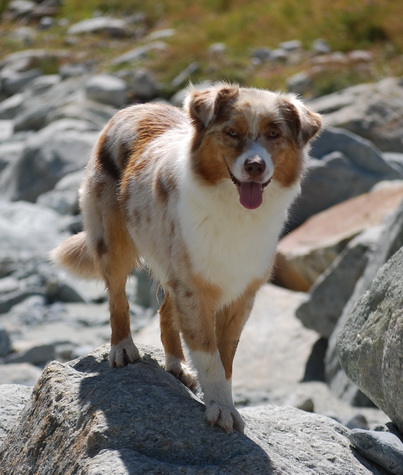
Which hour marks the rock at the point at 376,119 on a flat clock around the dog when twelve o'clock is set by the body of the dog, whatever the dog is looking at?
The rock is roughly at 8 o'clock from the dog.

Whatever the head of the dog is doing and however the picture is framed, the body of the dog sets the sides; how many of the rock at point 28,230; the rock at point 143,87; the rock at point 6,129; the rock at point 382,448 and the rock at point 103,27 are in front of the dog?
1

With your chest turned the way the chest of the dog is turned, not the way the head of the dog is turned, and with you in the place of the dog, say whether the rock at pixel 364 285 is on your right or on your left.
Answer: on your left

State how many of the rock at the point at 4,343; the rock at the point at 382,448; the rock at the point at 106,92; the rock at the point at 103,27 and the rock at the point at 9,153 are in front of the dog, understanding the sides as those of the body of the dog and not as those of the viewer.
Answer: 1

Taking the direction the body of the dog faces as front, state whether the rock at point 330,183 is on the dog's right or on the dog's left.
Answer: on the dog's left

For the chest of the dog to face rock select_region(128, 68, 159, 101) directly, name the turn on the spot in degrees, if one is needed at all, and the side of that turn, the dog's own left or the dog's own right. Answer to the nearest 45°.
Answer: approximately 135° to the dog's own left

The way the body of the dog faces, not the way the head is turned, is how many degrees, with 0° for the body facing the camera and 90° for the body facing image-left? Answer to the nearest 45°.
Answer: approximately 315°

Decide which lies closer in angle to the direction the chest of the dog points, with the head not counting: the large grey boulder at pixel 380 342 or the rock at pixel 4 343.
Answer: the large grey boulder

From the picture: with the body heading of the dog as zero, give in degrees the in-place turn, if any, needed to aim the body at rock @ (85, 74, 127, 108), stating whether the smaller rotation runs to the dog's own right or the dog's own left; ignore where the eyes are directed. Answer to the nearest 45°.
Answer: approximately 135° to the dog's own left

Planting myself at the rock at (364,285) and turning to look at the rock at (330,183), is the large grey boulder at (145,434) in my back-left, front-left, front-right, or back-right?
back-left

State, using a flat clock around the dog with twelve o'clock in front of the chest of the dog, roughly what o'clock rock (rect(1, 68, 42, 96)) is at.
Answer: The rock is roughly at 7 o'clock from the dog.

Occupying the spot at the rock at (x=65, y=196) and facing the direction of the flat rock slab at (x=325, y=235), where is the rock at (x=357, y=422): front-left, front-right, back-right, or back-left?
front-right

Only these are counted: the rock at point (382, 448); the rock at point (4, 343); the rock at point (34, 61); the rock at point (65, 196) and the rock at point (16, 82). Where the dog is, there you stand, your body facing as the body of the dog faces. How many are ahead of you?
1
